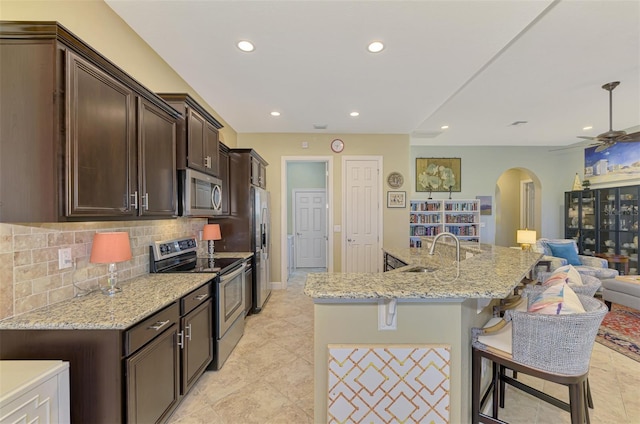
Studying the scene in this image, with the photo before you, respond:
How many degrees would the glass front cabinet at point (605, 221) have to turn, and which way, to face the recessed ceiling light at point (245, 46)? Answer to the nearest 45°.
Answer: approximately 45° to its left

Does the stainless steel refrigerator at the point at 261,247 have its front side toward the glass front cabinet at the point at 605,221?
yes

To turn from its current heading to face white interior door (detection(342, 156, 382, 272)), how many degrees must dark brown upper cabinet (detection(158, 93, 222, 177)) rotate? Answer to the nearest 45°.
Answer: approximately 90° to its left

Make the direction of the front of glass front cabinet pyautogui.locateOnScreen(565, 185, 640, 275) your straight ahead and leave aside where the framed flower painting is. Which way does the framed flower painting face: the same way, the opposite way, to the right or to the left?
to the left

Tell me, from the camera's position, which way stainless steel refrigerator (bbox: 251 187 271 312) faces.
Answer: facing to the right of the viewer

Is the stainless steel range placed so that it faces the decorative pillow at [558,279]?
yes

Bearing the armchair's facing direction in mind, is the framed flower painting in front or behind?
behind

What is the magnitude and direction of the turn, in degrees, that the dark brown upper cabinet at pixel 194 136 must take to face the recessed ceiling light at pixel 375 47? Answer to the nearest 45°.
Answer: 0° — it already faces it

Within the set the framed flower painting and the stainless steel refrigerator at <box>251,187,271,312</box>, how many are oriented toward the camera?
1

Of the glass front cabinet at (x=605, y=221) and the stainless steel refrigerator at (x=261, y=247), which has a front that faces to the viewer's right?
the stainless steel refrigerator

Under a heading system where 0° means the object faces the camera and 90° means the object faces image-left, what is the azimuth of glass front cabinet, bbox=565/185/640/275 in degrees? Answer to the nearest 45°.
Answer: approximately 45°

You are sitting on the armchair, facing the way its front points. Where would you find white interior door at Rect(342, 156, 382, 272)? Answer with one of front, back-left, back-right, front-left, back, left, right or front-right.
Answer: right

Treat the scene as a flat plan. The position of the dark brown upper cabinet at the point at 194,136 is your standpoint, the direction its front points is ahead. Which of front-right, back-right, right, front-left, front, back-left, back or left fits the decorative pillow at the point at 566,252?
front-left
